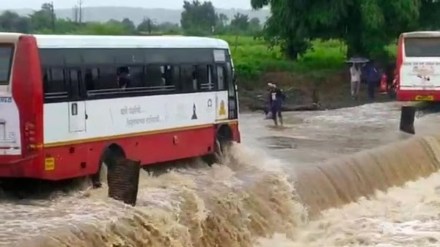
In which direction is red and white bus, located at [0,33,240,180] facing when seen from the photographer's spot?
facing away from the viewer and to the right of the viewer

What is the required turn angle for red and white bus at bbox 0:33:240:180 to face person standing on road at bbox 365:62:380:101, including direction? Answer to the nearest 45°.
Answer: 0° — it already faces them
